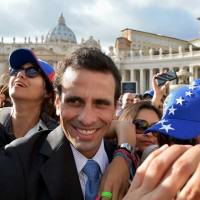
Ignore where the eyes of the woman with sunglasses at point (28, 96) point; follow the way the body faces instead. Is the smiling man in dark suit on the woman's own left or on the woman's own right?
on the woman's own left

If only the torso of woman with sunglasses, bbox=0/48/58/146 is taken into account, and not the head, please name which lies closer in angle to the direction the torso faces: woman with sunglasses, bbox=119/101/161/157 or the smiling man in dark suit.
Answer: the smiling man in dark suit

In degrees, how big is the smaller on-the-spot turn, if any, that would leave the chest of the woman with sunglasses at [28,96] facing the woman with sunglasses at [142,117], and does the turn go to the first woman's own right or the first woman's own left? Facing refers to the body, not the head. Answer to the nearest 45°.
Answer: approximately 135° to the first woman's own left

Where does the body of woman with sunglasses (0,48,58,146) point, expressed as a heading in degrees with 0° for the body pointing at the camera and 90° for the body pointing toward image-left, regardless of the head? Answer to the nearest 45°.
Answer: approximately 45°
